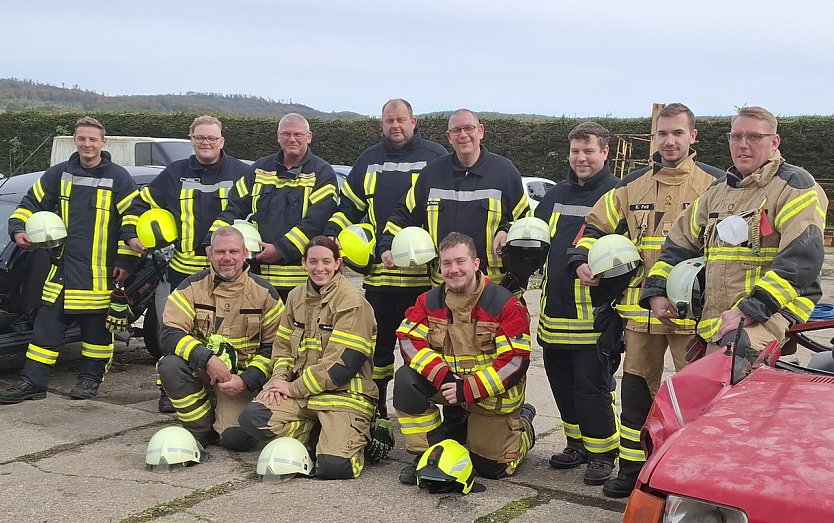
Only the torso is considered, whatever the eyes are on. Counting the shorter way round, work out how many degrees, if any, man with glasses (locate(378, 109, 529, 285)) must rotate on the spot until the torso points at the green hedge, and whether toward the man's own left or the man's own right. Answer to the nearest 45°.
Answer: approximately 180°

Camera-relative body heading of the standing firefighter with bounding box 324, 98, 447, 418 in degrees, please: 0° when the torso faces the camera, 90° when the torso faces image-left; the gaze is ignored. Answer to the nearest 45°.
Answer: approximately 0°

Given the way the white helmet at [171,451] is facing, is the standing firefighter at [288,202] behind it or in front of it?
behind

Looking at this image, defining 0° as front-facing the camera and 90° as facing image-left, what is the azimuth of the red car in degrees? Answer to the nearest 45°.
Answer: approximately 45°

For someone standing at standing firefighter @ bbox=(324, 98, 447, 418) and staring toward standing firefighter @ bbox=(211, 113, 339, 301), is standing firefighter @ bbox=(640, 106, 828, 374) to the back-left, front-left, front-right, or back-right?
back-left

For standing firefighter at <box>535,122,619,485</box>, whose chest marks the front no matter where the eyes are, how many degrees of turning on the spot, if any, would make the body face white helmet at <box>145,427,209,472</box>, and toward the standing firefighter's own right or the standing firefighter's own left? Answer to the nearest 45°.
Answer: approximately 45° to the standing firefighter's own right
